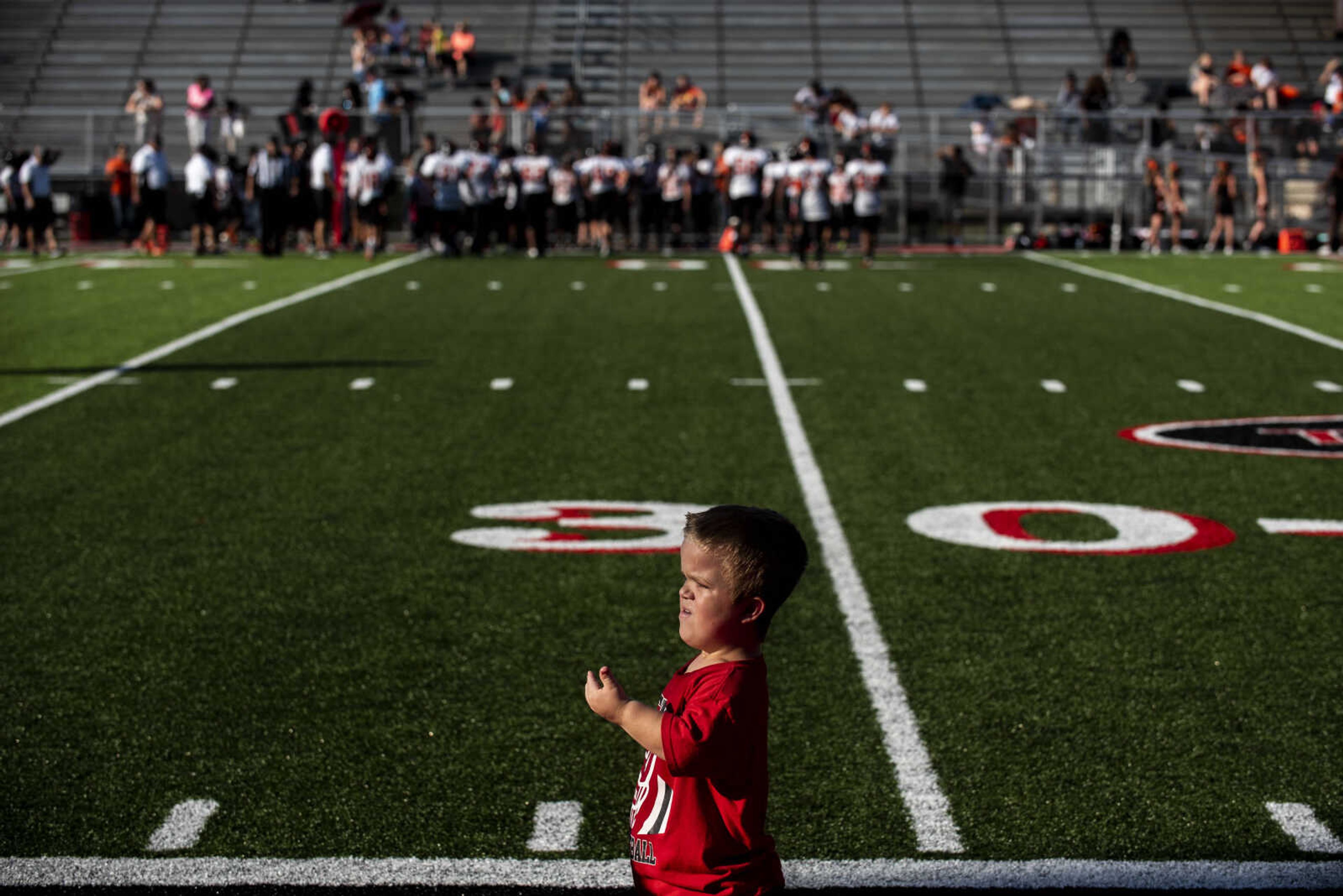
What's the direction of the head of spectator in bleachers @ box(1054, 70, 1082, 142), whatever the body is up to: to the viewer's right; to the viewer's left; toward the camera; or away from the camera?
toward the camera

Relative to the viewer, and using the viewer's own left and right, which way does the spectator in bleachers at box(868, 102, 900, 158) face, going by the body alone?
facing the viewer

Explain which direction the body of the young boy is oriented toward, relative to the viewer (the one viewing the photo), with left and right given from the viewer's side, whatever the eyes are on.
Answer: facing to the left of the viewer

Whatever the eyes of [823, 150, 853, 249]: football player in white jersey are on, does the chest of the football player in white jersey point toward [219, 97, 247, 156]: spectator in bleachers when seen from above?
no

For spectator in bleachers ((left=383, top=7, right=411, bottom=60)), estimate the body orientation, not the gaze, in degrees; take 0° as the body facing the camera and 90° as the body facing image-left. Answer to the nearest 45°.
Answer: approximately 0°

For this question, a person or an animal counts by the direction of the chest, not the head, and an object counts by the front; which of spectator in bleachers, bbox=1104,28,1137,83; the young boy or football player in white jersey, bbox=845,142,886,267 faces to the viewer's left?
the young boy

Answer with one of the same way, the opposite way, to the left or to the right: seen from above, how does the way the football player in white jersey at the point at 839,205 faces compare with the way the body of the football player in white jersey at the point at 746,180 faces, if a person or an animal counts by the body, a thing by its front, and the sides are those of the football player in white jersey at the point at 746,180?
the same way

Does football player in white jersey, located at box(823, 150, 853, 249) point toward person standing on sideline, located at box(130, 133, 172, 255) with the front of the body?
no

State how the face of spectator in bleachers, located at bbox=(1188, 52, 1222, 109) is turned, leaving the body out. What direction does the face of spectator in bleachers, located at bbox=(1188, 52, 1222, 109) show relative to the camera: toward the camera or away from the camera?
toward the camera
